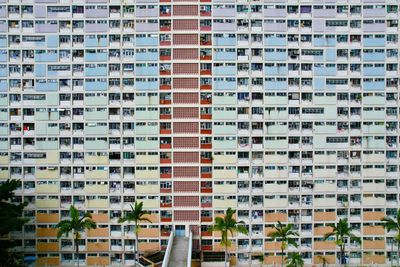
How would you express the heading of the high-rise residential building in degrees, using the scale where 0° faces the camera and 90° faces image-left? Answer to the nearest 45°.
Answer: approximately 0°
